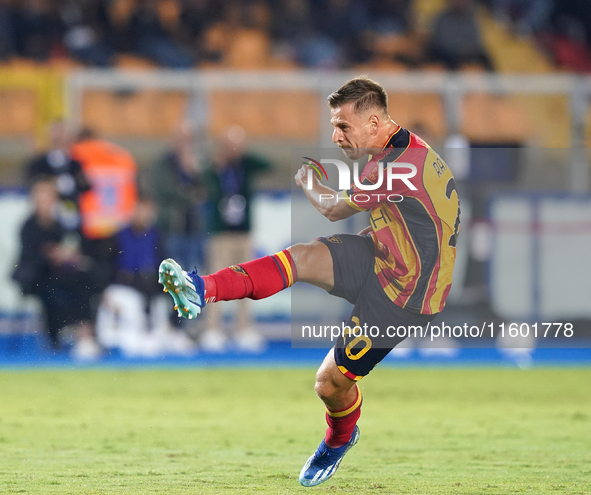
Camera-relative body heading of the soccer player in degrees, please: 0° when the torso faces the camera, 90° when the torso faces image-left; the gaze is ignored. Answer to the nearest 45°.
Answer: approximately 90°

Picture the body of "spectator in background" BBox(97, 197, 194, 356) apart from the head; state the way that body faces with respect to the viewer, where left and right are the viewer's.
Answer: facing the viewer

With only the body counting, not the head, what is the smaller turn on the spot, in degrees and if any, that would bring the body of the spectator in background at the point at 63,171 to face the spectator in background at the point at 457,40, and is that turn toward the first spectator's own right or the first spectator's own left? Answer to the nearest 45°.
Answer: approximately 135° to the first spectator's own left

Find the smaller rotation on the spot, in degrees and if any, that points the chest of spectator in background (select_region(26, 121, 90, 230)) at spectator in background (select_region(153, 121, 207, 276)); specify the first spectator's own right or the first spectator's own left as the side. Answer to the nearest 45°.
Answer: approximately 90° to the first spectator's own left

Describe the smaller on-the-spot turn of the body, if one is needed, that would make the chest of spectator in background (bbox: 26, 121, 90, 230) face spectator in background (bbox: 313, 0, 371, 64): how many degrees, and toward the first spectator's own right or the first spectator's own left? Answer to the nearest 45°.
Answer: approximately 135° to the first spectator's own left

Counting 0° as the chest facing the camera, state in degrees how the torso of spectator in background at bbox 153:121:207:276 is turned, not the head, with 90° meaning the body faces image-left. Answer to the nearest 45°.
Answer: approximately 315°

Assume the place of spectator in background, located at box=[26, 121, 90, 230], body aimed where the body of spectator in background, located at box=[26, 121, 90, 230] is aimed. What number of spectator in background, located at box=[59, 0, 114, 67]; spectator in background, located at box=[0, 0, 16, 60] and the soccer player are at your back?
2

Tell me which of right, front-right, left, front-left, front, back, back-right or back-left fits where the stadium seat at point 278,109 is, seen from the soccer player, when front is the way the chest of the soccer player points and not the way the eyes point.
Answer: right

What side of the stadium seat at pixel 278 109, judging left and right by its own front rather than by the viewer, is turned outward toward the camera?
front

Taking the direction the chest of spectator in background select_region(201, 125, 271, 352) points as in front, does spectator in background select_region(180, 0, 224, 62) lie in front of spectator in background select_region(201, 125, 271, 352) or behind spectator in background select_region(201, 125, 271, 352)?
behind
